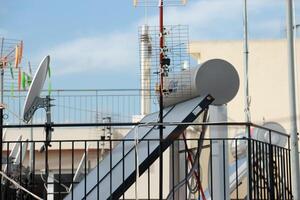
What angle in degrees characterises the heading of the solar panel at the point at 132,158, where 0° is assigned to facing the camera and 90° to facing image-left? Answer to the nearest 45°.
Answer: approximately 45°

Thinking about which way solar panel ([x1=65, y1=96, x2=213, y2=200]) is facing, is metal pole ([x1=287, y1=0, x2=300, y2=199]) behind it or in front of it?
behind

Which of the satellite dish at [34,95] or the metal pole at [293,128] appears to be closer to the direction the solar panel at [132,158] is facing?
the satellite dish

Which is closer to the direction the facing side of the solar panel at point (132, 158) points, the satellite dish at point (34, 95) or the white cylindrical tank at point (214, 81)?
the satellite dish
